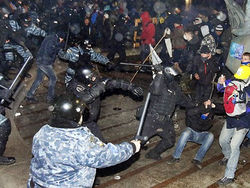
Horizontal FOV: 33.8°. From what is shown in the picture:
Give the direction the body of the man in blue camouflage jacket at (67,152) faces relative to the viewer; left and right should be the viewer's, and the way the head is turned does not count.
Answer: facing away from the viewer and to the right of the viewer

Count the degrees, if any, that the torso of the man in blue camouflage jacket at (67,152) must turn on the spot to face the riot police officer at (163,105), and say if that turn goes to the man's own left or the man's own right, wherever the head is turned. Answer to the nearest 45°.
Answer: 0° — they already face them
